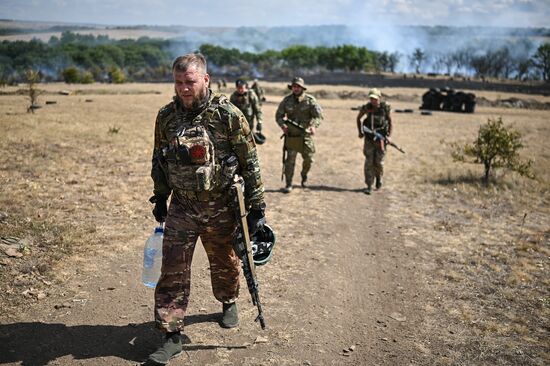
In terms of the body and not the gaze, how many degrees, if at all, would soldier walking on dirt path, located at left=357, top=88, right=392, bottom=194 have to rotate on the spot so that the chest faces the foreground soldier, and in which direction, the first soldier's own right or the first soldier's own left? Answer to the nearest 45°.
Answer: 0° — they already face them

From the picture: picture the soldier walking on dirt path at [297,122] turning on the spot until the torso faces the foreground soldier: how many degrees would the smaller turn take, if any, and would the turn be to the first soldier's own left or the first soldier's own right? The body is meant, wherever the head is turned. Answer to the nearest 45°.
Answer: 0° — they already face them

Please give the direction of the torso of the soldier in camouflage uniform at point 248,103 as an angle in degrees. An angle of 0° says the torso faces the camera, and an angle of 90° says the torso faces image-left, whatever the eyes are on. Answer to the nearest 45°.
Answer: approximately 0°

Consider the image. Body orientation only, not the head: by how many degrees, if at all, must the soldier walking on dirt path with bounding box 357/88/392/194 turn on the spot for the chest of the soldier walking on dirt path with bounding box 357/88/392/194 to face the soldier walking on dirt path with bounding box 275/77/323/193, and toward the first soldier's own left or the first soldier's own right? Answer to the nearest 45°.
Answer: approximately 45° to the first soldier's own right

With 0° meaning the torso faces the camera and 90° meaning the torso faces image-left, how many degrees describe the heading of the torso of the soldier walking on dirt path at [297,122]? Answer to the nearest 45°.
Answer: approximately 0°

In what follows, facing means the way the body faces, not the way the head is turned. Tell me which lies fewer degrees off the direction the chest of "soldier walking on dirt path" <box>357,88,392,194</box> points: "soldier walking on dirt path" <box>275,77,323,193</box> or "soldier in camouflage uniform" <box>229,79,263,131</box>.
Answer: the soldier walking on dirt path

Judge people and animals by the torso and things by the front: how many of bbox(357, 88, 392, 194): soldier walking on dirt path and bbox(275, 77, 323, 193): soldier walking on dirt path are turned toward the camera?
2

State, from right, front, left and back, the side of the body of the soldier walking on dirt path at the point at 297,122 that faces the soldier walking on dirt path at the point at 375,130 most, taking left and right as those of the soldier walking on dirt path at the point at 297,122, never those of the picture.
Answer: left

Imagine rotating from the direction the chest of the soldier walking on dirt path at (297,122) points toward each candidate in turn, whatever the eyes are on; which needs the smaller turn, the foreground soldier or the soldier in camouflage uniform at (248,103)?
the foreground soldier
